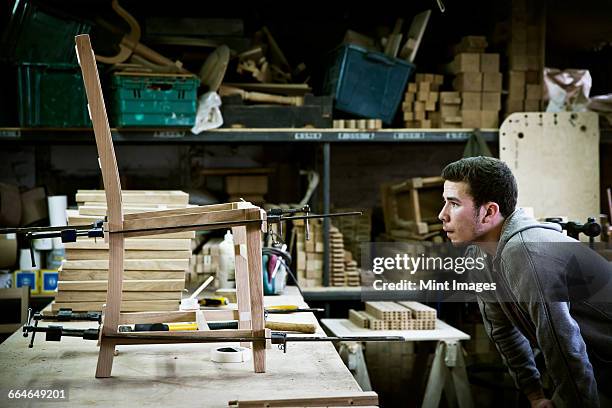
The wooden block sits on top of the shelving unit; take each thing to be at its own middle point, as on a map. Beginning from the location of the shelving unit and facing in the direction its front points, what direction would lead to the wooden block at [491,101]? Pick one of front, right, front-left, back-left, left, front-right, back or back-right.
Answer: left

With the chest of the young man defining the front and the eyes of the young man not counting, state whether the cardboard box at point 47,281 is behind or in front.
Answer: in front

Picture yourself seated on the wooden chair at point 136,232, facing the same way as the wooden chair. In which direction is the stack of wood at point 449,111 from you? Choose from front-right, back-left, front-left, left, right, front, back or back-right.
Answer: front-left

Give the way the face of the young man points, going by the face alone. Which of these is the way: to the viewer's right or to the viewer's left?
to the viewer's left

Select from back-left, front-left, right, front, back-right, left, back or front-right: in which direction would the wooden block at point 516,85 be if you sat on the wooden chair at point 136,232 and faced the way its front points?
front-left

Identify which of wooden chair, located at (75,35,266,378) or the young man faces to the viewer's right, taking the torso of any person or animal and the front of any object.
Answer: the wooden chair

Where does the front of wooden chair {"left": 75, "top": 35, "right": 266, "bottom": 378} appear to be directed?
to the viewer's right

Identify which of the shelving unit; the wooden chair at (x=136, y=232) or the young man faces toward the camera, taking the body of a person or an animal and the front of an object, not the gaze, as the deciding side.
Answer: the shelving unit

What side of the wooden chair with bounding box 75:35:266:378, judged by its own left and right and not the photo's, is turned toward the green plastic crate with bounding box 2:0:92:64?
left

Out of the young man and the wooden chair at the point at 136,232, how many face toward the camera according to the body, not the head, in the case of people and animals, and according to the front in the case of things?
0

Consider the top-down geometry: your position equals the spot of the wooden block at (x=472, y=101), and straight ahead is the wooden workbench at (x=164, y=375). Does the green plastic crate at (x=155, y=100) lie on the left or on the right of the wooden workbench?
right

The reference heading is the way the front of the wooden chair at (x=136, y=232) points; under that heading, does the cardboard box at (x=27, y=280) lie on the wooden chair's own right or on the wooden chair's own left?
on the wooden chair's own left

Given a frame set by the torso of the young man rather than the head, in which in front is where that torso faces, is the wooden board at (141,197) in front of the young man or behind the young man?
in front

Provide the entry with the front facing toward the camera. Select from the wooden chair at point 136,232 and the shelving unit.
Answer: the shelving unit

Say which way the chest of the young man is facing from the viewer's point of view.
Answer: to the viewer's left

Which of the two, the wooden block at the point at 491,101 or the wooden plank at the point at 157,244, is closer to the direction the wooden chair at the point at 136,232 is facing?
the wooden block

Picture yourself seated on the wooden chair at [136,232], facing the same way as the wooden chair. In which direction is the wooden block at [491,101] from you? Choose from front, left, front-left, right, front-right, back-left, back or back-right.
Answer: front-left

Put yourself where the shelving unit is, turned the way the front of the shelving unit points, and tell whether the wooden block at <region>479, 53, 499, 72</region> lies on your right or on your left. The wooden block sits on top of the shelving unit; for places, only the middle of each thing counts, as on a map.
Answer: on your left
